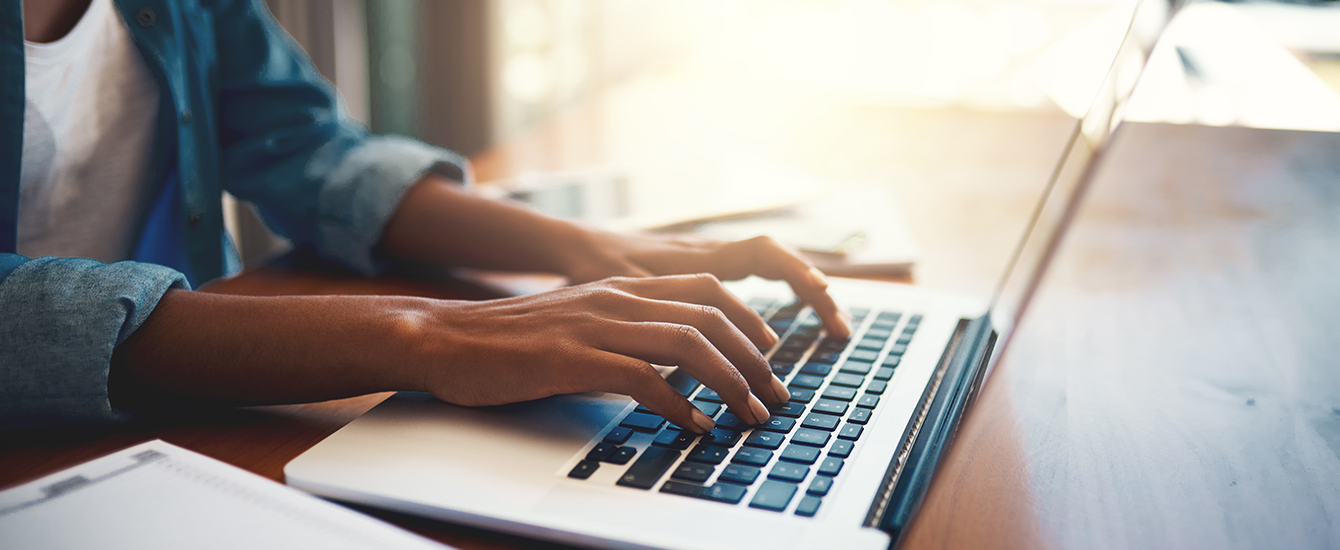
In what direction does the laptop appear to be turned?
to the viewer's left
